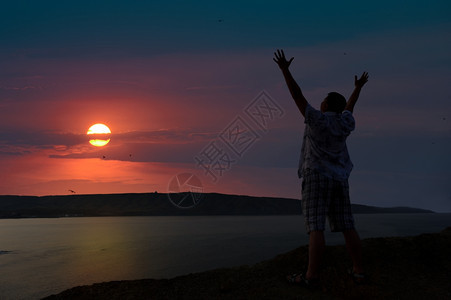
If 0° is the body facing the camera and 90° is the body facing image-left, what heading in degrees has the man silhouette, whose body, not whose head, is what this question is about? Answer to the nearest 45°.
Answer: approximately 135°
